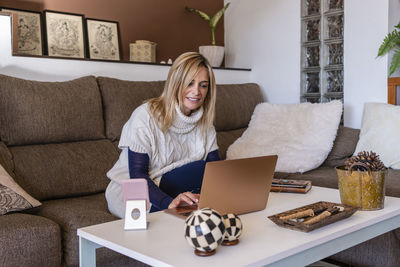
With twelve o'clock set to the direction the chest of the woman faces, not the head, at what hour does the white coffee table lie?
The white coffee table is roughly at 1 o'clock from the woman.

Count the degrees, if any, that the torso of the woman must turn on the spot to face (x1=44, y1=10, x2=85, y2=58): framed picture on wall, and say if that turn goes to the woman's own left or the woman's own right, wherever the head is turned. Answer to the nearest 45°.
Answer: approximately 180°

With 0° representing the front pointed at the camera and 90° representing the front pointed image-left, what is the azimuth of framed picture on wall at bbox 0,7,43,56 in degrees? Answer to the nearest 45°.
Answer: approximately 315°

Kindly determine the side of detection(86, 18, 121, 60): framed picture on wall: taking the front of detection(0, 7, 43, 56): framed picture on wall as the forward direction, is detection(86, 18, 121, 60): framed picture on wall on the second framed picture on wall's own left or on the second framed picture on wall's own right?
on the second framed picture on wall's own left

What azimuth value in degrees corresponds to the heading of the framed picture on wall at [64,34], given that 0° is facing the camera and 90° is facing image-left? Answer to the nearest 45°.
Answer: approximately 315°

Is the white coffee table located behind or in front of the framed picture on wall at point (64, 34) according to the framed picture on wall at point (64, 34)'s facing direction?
in front
